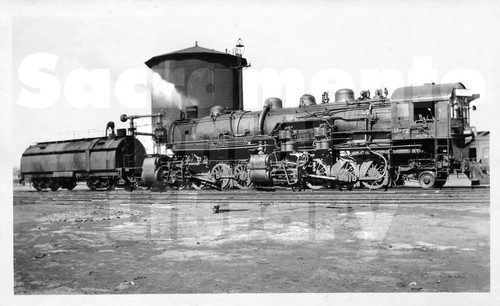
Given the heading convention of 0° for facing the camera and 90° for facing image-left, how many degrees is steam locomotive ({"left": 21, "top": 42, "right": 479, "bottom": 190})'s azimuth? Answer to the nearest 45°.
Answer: approximately 315°
